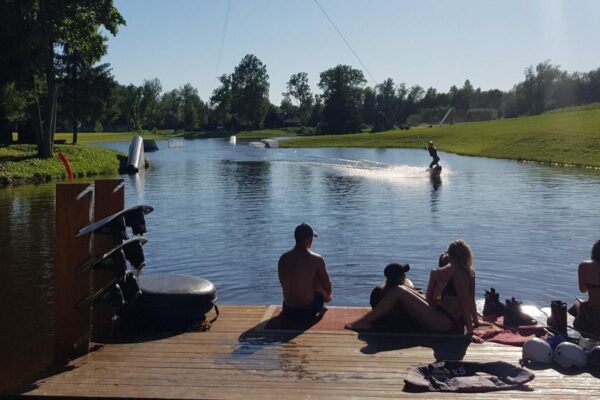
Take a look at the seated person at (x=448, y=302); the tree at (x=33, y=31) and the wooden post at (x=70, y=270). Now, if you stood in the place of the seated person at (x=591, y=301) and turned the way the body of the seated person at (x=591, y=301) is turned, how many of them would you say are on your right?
0

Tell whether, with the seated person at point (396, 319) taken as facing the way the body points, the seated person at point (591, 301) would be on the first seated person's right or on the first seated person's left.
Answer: on the first seated person's right

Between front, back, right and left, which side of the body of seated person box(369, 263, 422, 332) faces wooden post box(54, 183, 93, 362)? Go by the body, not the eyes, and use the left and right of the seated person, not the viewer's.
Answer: left

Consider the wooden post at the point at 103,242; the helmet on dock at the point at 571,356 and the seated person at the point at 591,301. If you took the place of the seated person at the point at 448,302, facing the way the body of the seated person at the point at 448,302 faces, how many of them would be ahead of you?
1

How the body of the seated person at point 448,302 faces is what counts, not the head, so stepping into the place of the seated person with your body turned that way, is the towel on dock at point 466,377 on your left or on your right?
on your left

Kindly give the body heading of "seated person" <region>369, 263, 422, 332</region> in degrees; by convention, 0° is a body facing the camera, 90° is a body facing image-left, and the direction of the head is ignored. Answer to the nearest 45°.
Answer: approximately 180°

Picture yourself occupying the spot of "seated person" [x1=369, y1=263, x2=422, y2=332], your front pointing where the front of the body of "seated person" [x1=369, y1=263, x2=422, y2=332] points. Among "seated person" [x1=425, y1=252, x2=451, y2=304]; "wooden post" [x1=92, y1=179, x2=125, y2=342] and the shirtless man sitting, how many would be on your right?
1

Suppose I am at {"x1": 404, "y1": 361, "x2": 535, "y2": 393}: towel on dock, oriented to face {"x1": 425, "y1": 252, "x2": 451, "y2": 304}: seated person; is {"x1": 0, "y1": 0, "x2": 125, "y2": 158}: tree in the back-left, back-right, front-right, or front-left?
front-left

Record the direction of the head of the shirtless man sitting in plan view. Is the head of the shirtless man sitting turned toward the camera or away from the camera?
away from the camera

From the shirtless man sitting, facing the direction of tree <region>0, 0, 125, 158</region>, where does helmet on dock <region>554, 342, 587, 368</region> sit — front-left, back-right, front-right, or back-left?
back-right

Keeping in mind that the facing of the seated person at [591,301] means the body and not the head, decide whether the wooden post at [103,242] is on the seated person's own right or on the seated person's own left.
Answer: on the seated person's own left

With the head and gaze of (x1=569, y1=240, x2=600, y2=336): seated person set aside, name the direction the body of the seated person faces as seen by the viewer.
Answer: away from the camera

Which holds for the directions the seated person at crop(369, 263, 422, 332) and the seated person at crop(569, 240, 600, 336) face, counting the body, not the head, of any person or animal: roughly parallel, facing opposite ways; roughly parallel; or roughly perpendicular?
roughly parallel

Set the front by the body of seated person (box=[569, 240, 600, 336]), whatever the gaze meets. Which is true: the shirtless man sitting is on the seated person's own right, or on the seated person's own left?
on the seated person's own left

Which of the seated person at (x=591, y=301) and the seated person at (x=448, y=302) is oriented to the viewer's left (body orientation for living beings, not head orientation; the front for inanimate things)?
the seated person at (x=448, y=302)
